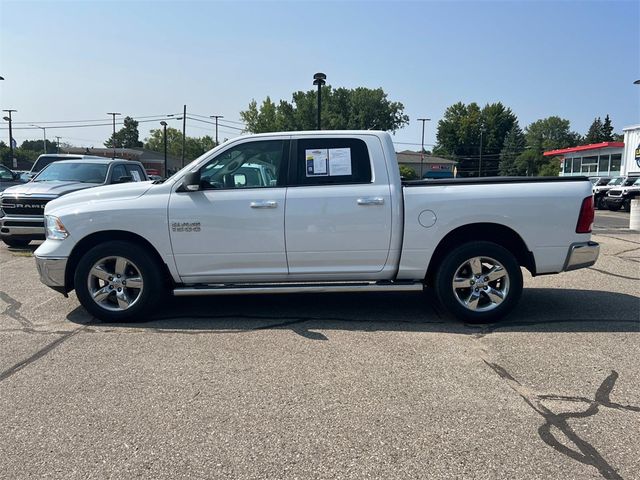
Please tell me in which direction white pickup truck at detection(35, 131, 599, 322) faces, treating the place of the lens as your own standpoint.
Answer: facing to the left of the viewer

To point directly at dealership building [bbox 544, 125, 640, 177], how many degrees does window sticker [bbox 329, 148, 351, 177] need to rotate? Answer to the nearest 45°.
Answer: approximately 135° to its left

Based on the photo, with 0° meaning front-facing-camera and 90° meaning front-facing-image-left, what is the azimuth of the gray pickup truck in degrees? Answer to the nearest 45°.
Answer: approximately 45°

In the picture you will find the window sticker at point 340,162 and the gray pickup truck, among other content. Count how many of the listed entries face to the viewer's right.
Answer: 0

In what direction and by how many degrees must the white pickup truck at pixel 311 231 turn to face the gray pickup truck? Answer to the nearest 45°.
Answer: approximately 45° to its right

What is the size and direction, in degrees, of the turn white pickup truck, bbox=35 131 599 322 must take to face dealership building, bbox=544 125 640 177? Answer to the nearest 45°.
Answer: approximately 135° to its right

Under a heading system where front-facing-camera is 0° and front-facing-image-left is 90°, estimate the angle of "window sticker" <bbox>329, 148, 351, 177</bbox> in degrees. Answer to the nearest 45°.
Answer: approximately 0°

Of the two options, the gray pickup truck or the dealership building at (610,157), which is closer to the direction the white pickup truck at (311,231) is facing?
the gray pickup truck

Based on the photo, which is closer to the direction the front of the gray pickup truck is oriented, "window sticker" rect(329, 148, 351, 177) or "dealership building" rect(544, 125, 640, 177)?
the window sticker

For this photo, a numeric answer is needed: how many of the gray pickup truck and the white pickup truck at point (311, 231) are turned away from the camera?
0

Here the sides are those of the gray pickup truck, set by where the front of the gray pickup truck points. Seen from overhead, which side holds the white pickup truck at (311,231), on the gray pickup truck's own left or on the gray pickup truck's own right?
on the gray pickup truck's own left
